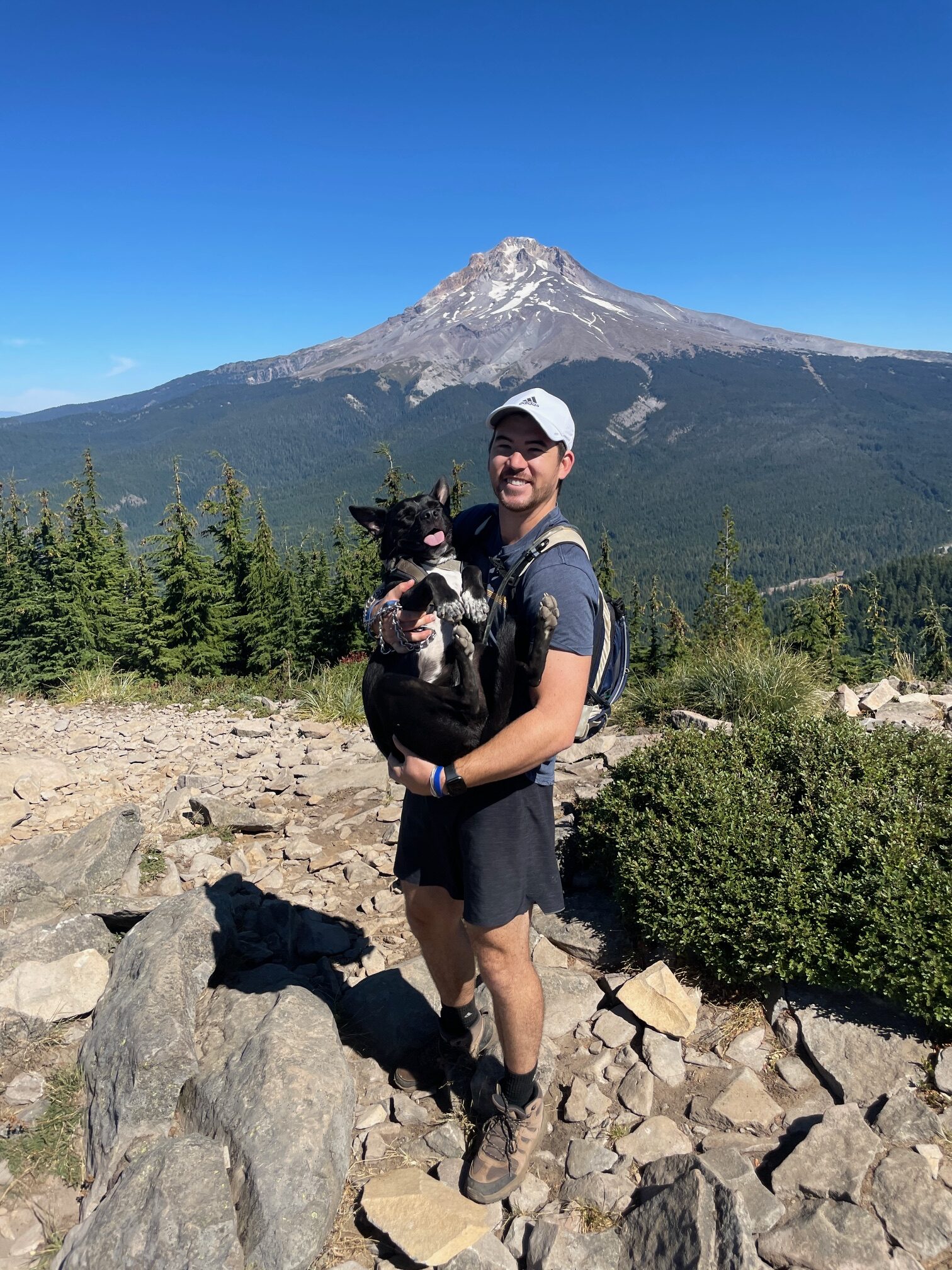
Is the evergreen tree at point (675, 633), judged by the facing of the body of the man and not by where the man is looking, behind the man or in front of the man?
behind

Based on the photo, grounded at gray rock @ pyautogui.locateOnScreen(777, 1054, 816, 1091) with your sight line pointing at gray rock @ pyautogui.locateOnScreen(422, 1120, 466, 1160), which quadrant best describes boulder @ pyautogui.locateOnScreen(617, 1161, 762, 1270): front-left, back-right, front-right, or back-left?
front-left

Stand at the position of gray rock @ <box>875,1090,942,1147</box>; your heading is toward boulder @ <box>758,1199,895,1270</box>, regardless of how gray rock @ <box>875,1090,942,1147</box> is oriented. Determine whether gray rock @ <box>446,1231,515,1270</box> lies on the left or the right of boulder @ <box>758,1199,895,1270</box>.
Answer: right

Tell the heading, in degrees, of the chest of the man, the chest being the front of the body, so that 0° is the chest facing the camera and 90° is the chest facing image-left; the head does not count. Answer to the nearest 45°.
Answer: approximately 45°

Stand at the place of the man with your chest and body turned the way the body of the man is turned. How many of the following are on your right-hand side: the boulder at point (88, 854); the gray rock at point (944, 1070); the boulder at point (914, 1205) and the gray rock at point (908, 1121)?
1

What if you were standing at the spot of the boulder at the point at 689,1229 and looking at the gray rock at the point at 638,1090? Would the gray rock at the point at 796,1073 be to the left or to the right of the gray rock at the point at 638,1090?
right

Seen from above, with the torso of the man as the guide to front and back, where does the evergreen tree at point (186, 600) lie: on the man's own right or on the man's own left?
on the man's own right

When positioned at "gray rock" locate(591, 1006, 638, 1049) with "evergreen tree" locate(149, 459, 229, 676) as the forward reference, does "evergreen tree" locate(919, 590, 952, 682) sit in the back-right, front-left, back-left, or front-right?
front-right

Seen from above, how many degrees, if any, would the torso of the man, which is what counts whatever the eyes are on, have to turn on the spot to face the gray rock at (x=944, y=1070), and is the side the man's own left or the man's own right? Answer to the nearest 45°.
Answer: approximately 135° to the man's own left

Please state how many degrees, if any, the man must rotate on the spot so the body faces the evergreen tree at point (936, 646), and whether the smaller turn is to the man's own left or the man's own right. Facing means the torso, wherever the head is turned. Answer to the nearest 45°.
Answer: approximately 180°

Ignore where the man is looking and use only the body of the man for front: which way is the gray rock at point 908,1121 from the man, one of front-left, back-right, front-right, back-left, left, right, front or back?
back-left

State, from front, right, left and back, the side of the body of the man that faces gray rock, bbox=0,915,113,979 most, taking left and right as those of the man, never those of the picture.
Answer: right
